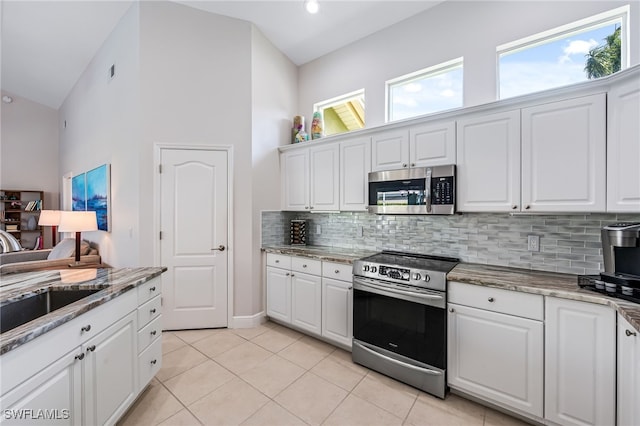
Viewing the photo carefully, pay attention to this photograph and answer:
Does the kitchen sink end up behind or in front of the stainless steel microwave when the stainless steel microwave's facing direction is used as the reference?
in front

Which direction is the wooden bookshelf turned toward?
toward the camera

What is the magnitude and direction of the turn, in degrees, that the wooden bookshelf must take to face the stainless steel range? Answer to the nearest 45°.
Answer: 0° — it already faces it

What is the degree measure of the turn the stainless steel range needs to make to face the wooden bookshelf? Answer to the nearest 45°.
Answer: approximately 45° to its right

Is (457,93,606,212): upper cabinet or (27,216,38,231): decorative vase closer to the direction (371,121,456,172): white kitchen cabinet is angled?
the decorative vase

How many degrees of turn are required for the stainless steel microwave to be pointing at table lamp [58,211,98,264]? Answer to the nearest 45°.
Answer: approximately 45° to its right

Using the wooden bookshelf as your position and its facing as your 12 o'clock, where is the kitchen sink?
The kitchen sink is roughly at 12 o'clock from the wooden bookshelf.

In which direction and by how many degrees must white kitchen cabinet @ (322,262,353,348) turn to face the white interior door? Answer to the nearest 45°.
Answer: approximately 45° to its right

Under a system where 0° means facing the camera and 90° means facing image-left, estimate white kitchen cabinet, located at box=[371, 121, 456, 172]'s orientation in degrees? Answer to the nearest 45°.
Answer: approximately 45°

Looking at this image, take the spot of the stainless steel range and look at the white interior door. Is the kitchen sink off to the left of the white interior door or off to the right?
left

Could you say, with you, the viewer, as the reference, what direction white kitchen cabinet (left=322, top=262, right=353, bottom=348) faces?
facing the viewer and to the left of the viewer
